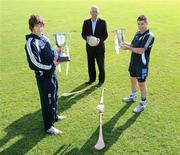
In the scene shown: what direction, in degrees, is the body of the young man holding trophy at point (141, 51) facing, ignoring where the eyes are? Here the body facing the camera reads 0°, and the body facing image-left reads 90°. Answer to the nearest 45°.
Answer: approximately 45°

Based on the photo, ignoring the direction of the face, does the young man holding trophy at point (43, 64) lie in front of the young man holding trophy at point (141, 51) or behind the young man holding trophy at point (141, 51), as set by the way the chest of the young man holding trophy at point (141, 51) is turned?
in front
